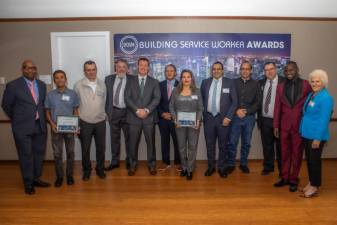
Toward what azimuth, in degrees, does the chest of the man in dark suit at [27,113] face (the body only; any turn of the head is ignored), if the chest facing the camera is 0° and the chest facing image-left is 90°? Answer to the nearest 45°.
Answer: approximately 315°

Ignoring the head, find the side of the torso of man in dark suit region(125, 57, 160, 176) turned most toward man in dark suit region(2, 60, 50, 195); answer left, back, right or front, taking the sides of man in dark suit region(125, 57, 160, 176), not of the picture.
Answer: right

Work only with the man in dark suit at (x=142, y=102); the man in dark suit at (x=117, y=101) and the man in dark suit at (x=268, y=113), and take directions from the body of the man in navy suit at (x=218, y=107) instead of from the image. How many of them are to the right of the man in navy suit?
2

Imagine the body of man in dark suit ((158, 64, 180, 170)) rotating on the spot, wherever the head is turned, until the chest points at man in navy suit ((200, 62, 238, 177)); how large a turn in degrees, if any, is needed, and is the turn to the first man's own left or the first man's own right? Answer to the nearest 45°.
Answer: approximately 45° to the first man's own left

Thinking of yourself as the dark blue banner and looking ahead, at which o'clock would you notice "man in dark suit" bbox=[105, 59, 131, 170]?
The man in dark suit is roughly at 2 o'clock from the dark blue banner.

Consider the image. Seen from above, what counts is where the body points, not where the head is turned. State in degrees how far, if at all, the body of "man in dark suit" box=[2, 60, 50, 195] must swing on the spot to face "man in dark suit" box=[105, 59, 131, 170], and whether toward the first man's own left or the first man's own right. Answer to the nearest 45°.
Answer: approximately 45° to the first man's own left

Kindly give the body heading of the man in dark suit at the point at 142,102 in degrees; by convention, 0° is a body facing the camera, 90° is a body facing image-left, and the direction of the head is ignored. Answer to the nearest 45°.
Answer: approximately 0°

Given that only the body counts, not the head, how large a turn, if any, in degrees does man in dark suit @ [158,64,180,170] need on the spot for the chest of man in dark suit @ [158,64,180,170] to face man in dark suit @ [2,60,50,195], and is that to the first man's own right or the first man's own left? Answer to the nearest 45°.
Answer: approximately 45° to the first man's own right
